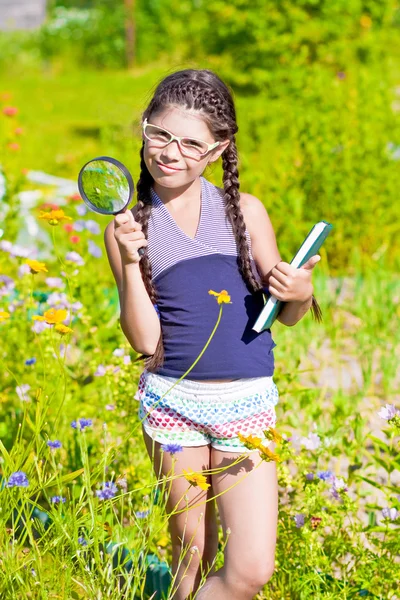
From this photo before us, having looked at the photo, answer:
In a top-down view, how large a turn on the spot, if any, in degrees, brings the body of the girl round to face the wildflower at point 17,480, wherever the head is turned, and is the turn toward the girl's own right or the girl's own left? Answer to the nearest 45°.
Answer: approximately 45° to the girl's own right

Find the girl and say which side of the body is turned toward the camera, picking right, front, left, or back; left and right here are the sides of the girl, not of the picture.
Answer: front

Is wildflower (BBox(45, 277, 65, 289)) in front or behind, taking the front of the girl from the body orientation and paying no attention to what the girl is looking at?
behind
